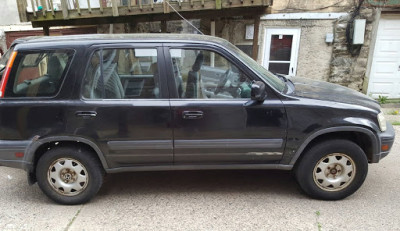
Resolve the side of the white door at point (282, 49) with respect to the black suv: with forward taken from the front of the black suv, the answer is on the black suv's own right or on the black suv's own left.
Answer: on the black suv's own left

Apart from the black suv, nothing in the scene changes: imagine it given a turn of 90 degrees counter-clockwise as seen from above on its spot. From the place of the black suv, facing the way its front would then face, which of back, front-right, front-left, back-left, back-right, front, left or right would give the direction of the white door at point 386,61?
front-right

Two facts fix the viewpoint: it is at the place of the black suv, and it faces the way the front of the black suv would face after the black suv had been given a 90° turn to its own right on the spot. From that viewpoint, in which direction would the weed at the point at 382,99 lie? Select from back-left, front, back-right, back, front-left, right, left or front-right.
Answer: back-left

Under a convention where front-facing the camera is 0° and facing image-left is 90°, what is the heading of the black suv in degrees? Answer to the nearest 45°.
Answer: approximately 270°

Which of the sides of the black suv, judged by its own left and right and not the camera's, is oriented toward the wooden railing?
left

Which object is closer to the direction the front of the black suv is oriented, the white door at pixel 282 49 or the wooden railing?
the white door
